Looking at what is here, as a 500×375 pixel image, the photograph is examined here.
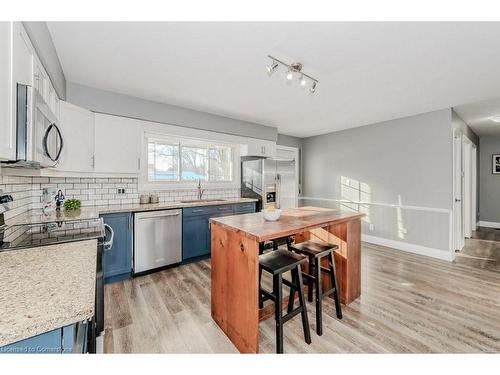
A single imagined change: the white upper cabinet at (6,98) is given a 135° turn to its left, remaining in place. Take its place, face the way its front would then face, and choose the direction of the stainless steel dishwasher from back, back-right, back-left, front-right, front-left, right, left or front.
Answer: right

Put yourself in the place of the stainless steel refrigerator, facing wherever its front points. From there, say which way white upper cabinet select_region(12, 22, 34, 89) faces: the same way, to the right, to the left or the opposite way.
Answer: to the left

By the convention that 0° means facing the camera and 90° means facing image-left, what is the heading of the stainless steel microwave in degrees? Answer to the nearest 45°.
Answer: approximately 270°

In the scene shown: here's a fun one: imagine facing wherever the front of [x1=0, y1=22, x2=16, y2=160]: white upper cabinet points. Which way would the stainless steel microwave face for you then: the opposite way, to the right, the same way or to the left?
the same way

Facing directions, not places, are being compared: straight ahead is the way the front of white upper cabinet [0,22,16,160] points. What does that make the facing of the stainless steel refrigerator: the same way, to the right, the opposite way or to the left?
to the right

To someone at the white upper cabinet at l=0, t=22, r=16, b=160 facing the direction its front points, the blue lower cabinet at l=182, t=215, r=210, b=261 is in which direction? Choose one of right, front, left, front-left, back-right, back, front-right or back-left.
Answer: front-left

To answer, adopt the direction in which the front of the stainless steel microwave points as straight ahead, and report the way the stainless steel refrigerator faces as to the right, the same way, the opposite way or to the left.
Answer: to the right

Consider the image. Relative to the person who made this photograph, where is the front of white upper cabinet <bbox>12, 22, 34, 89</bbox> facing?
facing to the right of the viewer

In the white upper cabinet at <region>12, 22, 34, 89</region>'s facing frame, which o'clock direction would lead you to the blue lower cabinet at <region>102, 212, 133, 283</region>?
The blue lower cabinet is roughly at 10 o'clock from the white upper cabinet.

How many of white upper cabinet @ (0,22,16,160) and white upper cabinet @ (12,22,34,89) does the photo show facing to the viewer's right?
2

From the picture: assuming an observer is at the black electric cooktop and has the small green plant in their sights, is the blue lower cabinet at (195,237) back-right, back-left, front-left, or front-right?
front-right

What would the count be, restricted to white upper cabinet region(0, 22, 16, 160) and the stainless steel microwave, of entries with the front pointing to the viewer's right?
2

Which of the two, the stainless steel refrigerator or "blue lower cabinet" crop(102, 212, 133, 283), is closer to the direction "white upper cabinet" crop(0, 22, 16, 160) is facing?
the stainless steel refrigerator

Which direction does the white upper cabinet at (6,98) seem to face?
to the viewer's right

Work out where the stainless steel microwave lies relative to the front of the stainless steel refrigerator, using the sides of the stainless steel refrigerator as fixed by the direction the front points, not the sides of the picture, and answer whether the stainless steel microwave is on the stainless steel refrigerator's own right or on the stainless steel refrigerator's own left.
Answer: on the stainless steel refrigerator's own right

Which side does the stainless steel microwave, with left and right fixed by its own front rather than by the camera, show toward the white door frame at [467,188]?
front

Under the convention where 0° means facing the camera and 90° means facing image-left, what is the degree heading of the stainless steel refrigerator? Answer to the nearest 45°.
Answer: approximately 315°

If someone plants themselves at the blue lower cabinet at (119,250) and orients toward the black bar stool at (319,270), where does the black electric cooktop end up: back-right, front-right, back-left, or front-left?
front-right

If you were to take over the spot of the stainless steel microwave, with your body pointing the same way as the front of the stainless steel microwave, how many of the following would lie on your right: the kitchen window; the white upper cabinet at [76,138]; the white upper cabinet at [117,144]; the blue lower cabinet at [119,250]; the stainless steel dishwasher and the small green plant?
0

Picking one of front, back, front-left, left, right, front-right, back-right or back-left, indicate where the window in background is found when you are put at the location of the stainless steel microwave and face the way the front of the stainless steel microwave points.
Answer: front-left
